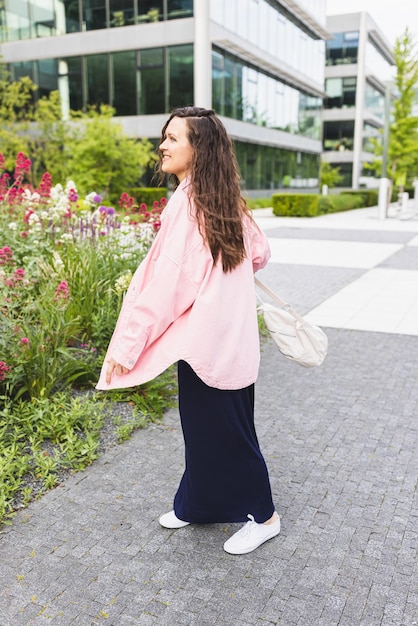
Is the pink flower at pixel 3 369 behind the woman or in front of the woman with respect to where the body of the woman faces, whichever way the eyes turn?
in front

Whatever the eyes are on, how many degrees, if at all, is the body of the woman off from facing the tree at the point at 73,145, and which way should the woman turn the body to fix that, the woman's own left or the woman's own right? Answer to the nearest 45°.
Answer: approximately 45° to the woman's own right

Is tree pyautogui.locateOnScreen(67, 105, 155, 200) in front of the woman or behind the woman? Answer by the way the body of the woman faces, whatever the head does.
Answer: in front

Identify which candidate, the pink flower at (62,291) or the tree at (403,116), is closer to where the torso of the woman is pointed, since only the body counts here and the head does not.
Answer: the pink flower

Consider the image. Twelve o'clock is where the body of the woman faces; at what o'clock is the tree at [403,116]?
The tree is roughly at 2 o'clock from the woman.

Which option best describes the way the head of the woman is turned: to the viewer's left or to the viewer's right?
to the viewer's left

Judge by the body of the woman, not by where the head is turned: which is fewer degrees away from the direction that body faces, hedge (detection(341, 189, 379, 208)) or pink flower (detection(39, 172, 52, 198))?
the pink flower

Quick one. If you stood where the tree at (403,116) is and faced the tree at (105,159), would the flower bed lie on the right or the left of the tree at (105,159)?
left

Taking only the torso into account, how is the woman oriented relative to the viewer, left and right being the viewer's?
facing away from the viewer and to the left of the viewer

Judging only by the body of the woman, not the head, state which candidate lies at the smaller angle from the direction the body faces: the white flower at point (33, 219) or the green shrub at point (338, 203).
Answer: the white flower

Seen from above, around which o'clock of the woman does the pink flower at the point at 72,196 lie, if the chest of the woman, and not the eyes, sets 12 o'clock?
The pink flower is roughly at 1 o'clock from the woman.

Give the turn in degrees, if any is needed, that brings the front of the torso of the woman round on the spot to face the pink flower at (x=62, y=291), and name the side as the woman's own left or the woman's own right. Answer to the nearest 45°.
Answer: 0° — they already face it
